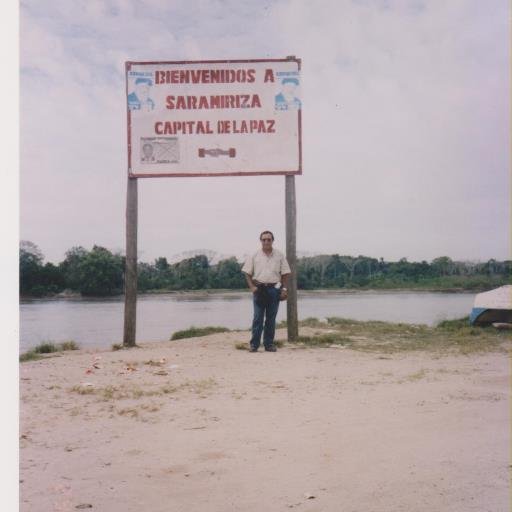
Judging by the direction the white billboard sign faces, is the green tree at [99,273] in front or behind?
behind

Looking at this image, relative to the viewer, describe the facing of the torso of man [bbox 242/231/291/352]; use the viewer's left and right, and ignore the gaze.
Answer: facing the viewer

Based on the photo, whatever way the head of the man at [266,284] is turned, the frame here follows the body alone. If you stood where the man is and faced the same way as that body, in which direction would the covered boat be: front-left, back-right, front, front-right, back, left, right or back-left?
back-left

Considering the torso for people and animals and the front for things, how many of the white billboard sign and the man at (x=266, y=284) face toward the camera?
2

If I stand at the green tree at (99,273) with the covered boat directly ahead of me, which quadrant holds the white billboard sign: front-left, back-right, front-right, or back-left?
front-right

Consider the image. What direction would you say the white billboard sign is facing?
toward the camera

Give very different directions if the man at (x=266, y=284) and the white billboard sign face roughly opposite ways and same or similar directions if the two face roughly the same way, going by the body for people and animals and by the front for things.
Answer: same or similar directions

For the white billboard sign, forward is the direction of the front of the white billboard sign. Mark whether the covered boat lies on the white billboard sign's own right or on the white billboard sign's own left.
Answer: on the white billboard sign's own left
